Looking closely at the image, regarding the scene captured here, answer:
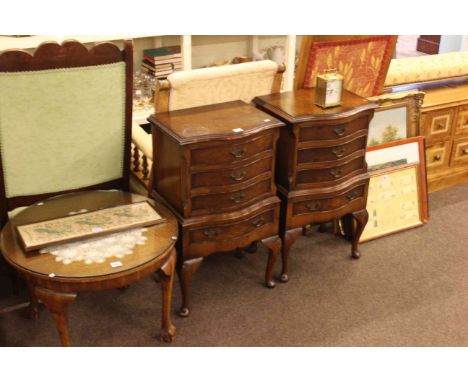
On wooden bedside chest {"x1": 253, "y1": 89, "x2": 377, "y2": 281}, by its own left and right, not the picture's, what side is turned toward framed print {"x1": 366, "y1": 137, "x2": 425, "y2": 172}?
left

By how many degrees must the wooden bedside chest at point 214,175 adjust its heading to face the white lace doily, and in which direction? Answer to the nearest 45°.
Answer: approximately 90° to its right

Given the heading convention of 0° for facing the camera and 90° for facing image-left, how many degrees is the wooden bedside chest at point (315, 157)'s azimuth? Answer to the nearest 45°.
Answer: approximately 315°

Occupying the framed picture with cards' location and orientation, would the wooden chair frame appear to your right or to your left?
on your right

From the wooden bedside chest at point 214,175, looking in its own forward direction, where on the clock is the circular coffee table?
The circular coffee table is roughly at 3 o'clock from the wooden bedside chest.

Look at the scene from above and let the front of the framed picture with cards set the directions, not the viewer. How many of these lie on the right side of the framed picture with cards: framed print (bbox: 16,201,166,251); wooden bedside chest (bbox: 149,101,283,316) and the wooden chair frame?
3

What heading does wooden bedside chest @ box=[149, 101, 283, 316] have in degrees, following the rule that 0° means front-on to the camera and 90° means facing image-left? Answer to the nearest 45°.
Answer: approximately 315°

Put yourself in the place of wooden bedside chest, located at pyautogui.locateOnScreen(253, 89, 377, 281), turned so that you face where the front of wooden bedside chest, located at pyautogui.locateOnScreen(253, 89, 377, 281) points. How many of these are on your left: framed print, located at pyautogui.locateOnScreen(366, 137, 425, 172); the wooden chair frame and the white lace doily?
1

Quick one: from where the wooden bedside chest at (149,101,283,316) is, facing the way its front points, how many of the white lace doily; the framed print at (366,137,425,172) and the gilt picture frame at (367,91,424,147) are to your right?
1

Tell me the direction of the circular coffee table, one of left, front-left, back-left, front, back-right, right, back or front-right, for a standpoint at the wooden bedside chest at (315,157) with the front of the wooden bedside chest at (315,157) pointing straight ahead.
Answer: right

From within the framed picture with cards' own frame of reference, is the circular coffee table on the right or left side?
on its right
